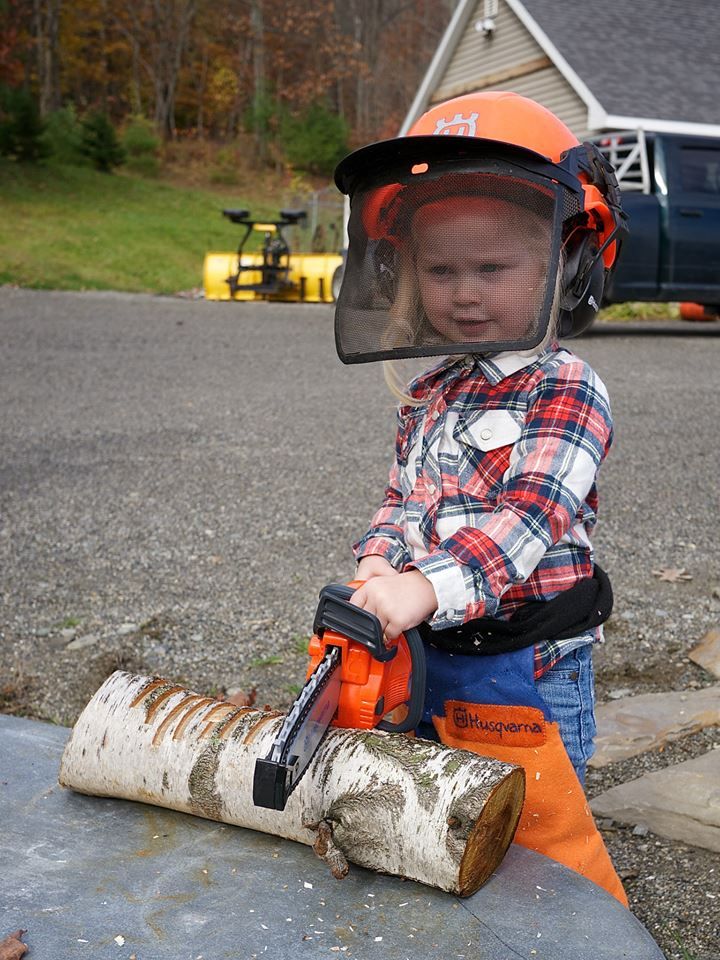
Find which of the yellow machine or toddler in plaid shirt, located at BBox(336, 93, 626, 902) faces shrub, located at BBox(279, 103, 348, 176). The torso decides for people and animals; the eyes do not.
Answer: the yellow machine

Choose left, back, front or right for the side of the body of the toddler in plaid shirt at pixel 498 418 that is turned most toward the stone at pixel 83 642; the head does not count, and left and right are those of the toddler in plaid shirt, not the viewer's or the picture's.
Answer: right

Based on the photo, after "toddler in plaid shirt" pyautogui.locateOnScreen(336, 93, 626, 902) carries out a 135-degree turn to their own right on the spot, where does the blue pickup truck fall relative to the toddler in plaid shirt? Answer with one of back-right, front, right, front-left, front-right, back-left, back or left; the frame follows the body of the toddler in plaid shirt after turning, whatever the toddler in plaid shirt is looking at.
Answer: front

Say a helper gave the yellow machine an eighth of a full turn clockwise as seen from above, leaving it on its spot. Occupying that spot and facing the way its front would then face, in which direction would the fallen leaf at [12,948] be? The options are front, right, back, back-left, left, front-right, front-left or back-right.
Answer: back-right

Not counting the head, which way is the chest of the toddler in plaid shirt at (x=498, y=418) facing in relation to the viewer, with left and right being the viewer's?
facing the viewer and to the left of the viewer

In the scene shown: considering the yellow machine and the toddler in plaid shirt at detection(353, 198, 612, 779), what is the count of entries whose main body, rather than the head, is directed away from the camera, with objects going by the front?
1

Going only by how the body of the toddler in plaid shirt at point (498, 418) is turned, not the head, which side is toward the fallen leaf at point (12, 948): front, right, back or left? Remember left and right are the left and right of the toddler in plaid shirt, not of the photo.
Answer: front

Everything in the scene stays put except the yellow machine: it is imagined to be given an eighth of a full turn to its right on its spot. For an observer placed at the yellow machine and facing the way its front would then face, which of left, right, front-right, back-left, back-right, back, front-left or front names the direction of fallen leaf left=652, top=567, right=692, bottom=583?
back-right

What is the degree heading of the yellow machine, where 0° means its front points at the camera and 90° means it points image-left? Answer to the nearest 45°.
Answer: approximately 180°
